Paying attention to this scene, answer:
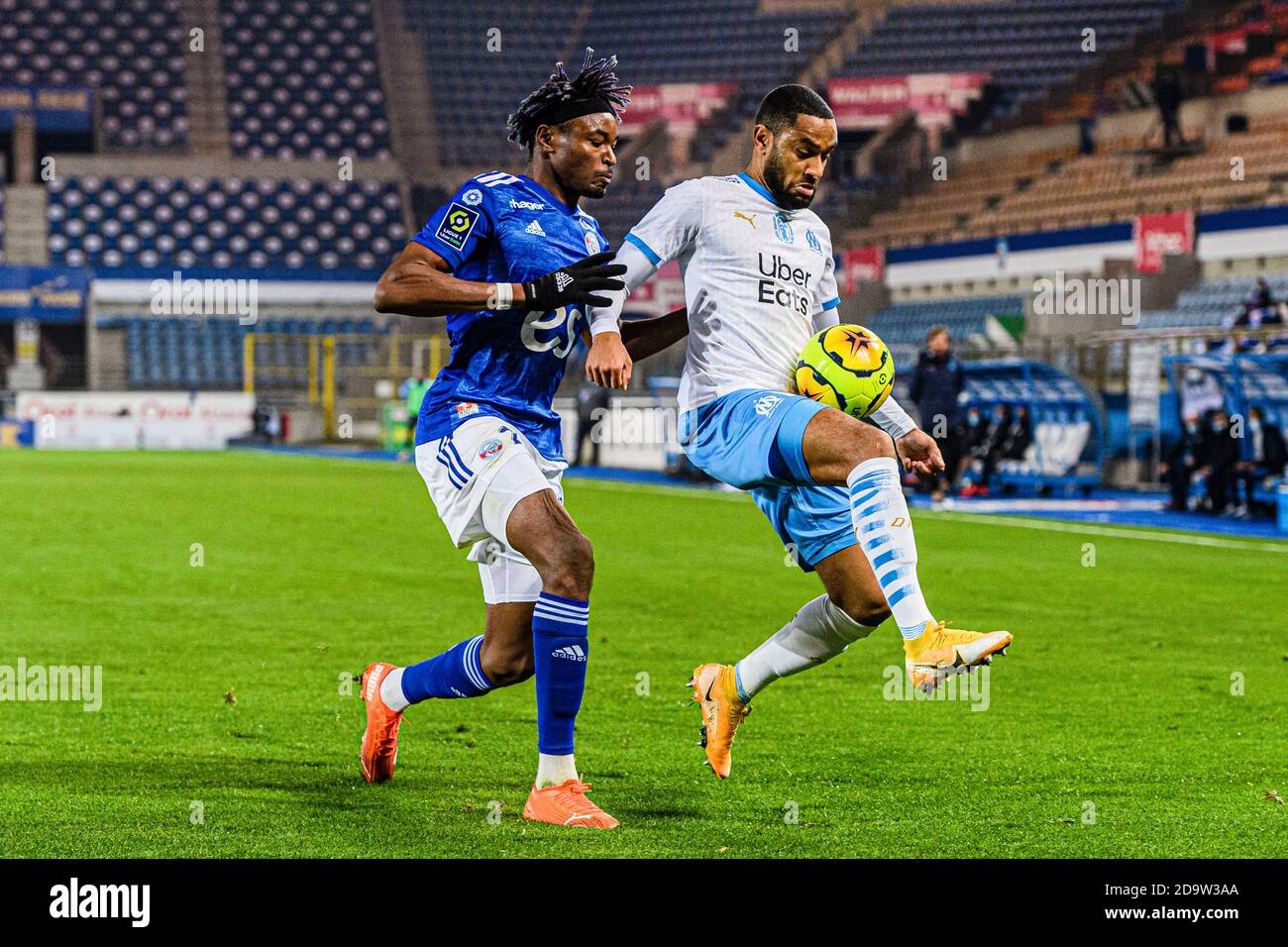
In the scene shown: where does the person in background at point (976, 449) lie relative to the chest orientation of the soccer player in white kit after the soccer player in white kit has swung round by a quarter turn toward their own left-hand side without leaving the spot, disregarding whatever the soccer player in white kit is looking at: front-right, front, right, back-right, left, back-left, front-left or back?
front-left

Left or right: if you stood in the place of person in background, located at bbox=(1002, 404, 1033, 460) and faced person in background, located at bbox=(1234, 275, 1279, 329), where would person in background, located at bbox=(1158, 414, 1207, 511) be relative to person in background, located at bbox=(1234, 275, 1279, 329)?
right

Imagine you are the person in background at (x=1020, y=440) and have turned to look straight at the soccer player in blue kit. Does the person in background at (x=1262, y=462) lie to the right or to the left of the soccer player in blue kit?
left

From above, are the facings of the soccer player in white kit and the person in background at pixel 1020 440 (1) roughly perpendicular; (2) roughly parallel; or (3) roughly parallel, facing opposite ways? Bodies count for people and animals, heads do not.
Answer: roughly perpendicular

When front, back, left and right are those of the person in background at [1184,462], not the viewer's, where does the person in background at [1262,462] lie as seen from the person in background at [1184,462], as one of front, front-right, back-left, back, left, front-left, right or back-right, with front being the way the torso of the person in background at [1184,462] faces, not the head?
left

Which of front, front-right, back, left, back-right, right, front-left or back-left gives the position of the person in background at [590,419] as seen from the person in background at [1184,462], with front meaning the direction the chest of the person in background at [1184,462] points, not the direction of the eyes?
right

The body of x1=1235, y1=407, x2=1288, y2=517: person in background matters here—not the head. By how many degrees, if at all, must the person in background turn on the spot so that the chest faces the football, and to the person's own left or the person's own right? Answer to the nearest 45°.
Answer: approximately 45° to the person's own left

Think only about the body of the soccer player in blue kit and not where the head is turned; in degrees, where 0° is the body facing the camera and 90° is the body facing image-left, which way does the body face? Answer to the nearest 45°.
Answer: approximately 315°

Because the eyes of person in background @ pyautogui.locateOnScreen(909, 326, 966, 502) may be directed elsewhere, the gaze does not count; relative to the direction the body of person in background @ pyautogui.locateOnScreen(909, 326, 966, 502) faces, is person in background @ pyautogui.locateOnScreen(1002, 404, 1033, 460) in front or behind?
behind

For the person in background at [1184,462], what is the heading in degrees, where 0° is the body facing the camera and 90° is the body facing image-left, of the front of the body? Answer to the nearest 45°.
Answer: approximately 45°
